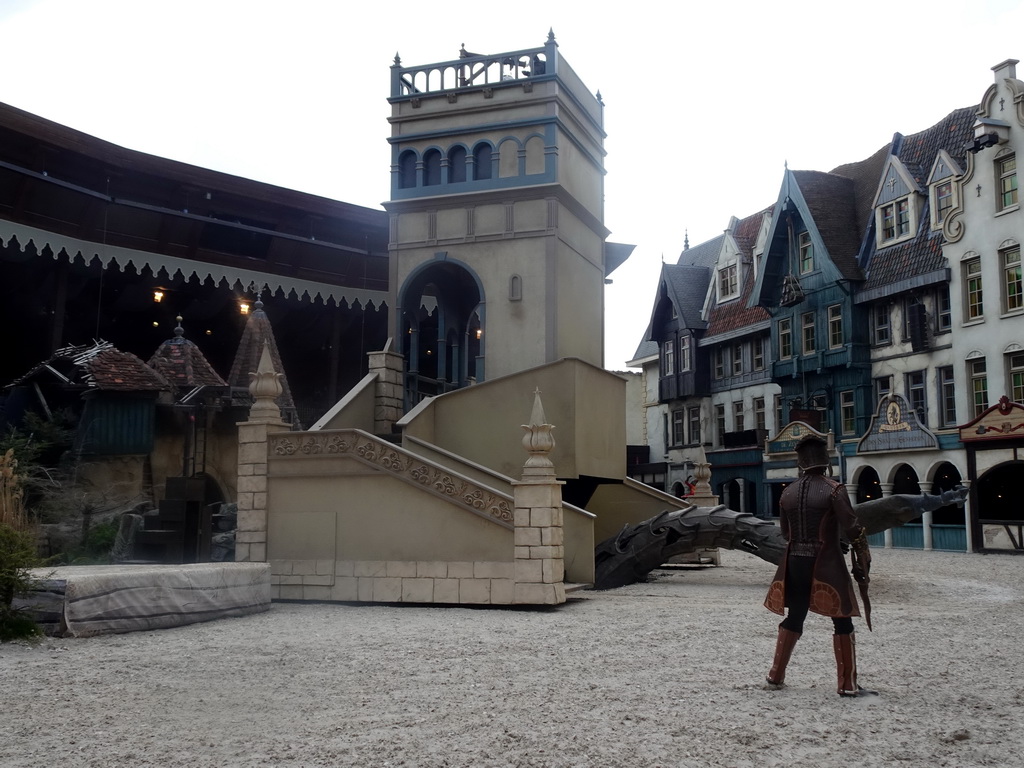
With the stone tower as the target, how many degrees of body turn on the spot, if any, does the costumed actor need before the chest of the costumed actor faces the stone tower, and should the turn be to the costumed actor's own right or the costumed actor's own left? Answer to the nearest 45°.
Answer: approximately 90° to the costumed actor's own left

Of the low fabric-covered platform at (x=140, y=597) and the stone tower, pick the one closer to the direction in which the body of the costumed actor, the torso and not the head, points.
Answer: the stone tower

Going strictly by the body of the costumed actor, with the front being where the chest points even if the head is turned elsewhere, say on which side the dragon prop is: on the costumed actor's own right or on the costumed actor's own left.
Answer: on the costumed actor's own left

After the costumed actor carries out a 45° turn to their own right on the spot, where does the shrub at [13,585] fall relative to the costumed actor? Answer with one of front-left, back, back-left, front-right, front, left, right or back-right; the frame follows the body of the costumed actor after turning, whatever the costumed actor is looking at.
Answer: back

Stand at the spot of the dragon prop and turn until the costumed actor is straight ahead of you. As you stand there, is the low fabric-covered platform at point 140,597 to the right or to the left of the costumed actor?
right

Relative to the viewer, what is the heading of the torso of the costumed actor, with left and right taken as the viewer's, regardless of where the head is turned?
facing away from the viewer and to the right of the viewer

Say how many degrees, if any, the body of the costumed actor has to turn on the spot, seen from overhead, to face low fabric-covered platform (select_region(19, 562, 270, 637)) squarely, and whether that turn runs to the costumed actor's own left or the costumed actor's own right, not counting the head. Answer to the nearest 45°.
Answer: approximately 135° to the costumed actor's own left
